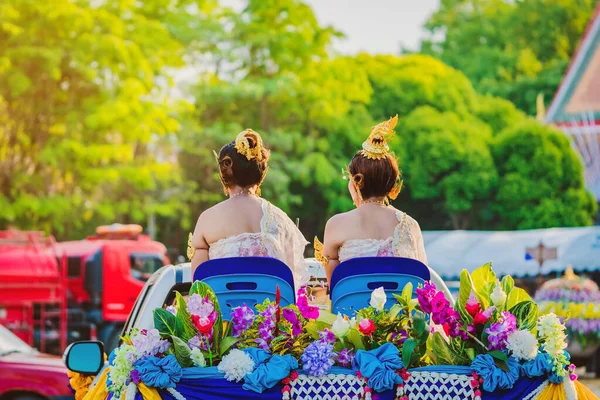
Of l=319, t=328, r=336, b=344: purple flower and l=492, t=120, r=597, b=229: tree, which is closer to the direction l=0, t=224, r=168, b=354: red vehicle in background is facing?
the tree

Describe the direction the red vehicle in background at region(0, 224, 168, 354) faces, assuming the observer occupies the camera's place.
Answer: facing to the right of the viewer

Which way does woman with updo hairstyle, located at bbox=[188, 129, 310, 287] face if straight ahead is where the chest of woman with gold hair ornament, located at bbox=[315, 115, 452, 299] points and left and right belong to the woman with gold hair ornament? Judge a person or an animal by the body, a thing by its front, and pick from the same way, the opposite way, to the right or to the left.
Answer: the same way

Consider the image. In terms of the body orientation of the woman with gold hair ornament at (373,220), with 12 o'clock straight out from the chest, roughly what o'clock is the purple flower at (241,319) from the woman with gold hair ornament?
The purple flower is roughly at 7 o'clock from the woman with gold hair ornament.

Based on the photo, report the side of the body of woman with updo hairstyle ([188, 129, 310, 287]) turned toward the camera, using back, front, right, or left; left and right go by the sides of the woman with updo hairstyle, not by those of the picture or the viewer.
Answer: back

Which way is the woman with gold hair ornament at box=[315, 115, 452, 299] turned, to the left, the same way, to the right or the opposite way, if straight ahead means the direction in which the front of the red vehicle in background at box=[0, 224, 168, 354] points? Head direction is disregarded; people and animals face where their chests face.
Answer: to the left

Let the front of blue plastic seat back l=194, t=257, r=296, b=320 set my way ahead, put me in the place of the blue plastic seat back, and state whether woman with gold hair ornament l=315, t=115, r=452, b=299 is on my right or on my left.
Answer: on my right

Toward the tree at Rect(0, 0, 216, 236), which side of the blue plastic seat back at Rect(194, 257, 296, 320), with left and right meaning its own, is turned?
front

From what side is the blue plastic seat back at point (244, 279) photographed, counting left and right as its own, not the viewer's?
back

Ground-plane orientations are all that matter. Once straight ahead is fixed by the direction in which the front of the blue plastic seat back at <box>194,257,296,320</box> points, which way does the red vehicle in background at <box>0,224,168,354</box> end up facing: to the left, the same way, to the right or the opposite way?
to the right

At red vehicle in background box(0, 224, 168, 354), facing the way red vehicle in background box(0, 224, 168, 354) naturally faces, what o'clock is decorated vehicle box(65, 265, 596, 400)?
The decorated vehicle is roughly at 3 o'clock from the red vehicle in background.

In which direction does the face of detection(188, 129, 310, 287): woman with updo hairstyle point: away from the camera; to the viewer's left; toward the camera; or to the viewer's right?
away from the camera

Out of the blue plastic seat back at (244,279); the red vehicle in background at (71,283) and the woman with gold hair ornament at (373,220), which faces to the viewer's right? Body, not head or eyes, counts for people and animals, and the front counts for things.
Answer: the red vehicle in background

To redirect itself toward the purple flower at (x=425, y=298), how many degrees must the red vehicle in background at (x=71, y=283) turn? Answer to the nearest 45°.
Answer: approximately 90° to its right

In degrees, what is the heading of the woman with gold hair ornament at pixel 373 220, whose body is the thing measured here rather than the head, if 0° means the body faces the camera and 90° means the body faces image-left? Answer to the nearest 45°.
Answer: approximately 180°
